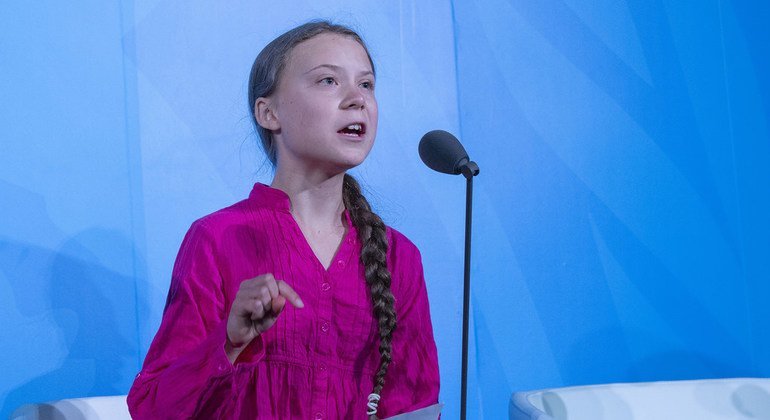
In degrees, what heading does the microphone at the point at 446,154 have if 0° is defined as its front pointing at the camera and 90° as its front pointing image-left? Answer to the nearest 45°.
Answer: approximately 90°

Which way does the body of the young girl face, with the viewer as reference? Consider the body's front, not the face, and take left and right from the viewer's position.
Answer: facing the viewer and to the right of the viewer

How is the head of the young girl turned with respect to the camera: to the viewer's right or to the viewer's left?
to the viewer's right
